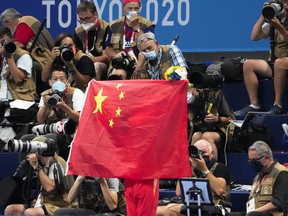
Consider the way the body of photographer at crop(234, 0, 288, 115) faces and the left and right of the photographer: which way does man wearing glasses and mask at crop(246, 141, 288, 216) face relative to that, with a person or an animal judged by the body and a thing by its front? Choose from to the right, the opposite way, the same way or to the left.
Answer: the same way

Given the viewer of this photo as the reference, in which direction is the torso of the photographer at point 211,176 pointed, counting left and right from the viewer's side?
facing the viewer and to the left of the viewer

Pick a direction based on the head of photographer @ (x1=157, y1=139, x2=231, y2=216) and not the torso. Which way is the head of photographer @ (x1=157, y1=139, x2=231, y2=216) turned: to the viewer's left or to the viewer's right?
to the viewer's left

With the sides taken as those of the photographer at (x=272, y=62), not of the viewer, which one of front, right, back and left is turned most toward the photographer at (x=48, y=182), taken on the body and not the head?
front

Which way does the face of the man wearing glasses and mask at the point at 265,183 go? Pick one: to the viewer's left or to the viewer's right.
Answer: to the viewer's left

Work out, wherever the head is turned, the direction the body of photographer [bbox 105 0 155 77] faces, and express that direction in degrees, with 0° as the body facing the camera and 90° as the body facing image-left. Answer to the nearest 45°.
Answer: approximately 0°

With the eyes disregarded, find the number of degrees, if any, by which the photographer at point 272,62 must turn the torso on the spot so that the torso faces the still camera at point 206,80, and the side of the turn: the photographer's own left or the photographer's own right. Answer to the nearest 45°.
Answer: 0° — they already face it

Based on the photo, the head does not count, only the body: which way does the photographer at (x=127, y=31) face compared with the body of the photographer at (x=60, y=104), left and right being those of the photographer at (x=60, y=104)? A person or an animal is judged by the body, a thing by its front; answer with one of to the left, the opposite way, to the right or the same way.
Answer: the same way

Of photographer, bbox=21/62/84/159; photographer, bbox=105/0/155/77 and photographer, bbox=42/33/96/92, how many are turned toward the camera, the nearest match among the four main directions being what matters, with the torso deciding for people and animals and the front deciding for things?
3

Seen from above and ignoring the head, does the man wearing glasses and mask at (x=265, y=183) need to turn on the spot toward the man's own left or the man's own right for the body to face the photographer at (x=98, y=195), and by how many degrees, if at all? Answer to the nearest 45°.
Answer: approximately 45° to the man's own right

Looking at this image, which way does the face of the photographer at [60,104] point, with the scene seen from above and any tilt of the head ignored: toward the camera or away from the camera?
toward the camera

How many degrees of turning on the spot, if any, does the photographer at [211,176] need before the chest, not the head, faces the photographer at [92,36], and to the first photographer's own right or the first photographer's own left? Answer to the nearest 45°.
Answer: approximately 90° to the first photographer's own right

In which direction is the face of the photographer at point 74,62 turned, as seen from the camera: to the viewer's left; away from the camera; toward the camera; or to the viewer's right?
toward the camera

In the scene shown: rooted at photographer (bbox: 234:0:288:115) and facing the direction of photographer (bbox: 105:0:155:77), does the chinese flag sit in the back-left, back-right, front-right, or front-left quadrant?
front-left

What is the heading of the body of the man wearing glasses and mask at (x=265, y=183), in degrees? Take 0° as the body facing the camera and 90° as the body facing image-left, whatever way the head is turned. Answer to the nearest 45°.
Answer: approximately 45°

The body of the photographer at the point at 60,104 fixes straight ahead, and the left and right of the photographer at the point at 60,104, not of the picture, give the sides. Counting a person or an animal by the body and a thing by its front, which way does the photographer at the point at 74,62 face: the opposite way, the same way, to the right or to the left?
the same way
